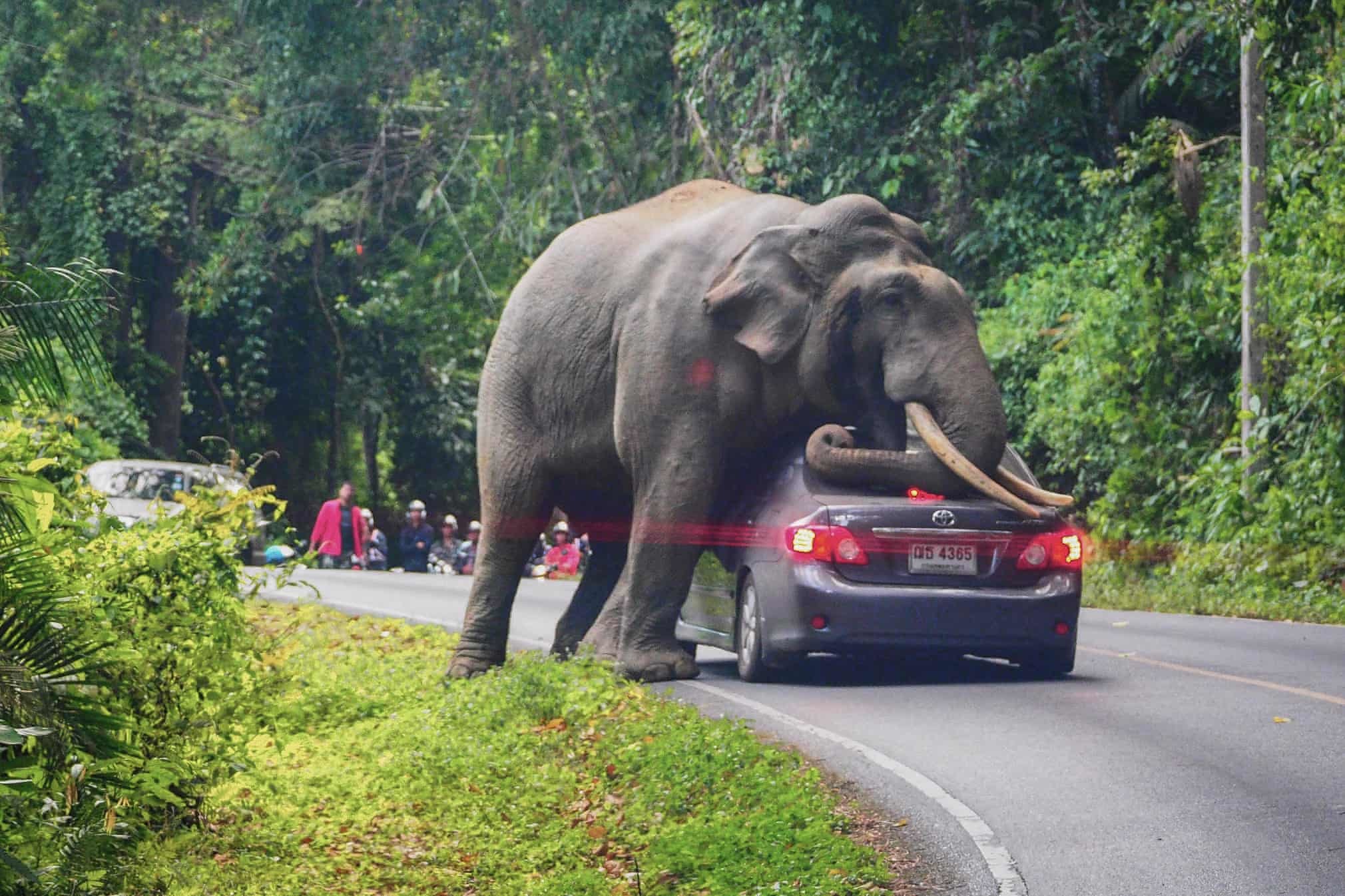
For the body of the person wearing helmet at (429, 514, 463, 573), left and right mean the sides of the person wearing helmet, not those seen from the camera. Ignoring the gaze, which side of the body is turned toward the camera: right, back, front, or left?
front

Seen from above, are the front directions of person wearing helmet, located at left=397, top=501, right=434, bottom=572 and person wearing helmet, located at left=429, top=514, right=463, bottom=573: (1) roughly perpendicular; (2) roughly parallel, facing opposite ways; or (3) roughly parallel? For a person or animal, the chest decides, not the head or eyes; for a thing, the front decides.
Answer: roughly parallel

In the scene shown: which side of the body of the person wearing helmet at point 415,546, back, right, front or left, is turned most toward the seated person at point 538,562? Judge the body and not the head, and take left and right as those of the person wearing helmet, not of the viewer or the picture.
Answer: left

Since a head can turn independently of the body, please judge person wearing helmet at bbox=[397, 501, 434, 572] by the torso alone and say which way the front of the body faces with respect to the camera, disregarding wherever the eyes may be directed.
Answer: toward the camera

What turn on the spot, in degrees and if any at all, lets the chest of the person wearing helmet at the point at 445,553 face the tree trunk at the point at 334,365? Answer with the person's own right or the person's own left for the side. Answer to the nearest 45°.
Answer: approximately 135° to the person's own right

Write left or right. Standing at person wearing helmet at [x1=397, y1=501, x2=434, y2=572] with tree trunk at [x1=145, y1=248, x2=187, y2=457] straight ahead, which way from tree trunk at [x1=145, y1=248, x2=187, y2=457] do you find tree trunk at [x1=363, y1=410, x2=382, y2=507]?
right

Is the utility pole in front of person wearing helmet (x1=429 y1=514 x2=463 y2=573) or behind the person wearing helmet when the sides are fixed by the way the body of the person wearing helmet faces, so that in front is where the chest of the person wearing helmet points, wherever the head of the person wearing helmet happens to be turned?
in front

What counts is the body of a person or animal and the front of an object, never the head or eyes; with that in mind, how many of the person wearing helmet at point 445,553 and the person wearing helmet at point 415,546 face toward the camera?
2

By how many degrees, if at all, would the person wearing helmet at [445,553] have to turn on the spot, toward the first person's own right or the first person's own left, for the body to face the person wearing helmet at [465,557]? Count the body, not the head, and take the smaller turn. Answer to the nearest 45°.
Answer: approximately 90° to the first person's own left

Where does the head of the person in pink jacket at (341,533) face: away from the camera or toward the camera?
toward the camera

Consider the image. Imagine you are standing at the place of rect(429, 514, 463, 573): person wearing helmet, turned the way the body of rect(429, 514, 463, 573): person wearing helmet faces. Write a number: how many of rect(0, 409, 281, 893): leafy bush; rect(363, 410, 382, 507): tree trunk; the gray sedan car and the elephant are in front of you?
3

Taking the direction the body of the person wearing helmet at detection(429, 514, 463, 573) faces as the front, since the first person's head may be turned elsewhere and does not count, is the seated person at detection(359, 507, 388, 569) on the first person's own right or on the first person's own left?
on the first person's own right

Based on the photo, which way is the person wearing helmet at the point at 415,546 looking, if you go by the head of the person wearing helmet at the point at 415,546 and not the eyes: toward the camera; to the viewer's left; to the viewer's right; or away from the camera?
toward the camera

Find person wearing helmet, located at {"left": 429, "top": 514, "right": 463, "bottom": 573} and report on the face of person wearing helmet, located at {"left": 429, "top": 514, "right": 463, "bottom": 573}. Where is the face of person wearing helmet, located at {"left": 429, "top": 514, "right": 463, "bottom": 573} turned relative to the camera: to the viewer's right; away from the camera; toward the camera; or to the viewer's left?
toward the camera

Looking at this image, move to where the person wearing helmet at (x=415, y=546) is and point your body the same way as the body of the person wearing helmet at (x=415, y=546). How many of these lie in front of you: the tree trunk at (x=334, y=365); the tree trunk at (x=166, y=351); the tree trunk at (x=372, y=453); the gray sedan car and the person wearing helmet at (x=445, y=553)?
1

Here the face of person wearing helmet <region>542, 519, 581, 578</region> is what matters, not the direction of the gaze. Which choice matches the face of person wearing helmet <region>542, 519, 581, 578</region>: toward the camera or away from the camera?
toward the camera
